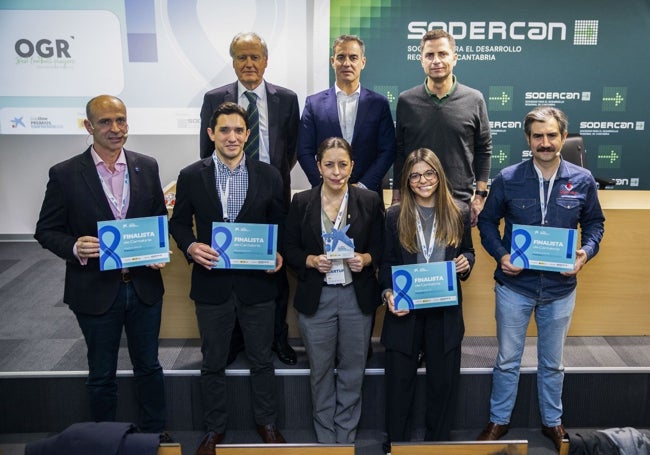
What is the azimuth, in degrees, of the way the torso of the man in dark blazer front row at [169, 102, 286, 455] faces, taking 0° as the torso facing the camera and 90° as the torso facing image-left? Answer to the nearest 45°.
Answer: approximately 0°

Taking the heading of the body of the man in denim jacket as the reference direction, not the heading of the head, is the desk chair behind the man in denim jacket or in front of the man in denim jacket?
behind

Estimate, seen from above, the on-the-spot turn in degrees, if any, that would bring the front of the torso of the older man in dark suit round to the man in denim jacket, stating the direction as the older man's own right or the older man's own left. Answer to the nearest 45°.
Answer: approximately 45° to the older man's own left

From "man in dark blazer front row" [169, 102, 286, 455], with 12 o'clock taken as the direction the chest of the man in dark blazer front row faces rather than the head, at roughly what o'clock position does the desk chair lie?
The desk chair is roughly at 8 o'clock from the man in dark blazer front row.

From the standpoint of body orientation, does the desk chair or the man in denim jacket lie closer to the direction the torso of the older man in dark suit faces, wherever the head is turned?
the man in denim jacket
